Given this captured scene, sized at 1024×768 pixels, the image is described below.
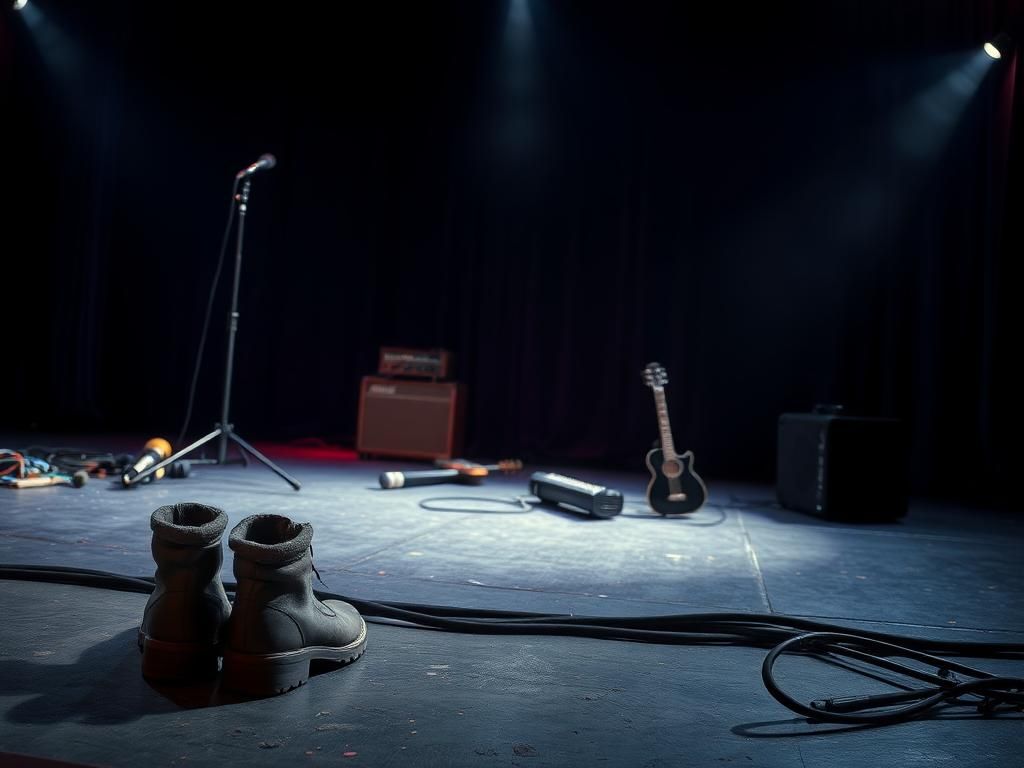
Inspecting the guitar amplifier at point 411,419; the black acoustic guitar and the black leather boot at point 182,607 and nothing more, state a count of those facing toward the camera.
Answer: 2

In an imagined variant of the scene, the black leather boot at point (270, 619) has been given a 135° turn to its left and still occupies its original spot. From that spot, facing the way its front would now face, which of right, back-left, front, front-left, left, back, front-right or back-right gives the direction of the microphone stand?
right

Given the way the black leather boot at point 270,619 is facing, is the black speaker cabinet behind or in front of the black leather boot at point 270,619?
in front

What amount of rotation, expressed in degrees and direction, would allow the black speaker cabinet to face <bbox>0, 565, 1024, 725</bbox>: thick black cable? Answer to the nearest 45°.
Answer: approximately 45° to its left

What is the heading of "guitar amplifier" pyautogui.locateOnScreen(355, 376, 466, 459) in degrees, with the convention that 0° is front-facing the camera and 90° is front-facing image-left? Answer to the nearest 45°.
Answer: approximately 0°

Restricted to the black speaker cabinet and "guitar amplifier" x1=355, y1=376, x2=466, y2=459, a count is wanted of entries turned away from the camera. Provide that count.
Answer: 0

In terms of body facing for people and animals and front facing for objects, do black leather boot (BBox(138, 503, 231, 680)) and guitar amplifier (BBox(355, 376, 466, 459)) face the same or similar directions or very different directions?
very different directions
